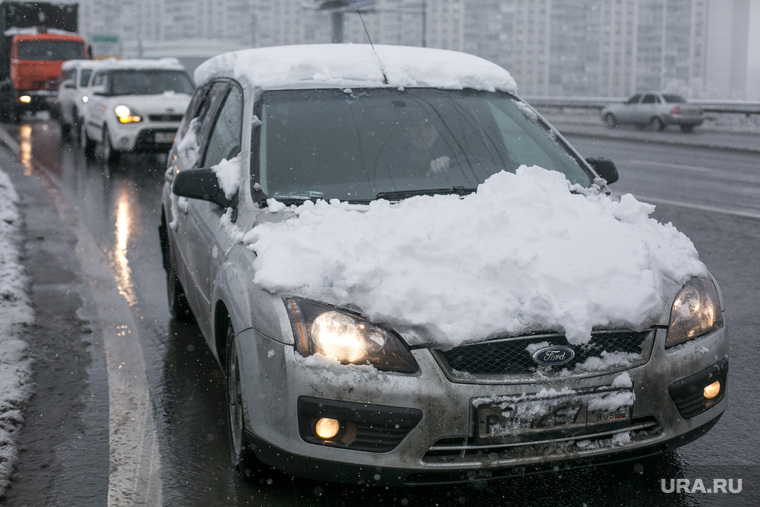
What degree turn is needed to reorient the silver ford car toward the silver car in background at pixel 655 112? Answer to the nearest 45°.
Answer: approximately 135° to its left

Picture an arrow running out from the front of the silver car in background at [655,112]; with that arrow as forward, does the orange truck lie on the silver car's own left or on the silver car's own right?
on the silver car's own left

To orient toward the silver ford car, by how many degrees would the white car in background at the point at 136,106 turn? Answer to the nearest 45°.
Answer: approximately 45° to its right

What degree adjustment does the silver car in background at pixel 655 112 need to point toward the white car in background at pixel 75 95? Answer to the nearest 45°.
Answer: approximately 90° to its left

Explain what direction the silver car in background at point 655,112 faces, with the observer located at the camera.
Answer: facing away from the viewer and to the left of the viewer

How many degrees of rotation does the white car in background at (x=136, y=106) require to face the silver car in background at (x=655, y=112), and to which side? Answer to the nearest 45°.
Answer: approximately 90° to its left

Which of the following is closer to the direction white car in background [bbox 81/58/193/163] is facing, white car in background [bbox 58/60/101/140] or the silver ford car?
the silver ford car

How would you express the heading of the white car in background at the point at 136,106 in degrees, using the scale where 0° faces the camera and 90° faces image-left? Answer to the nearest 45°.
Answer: approximately 315°
